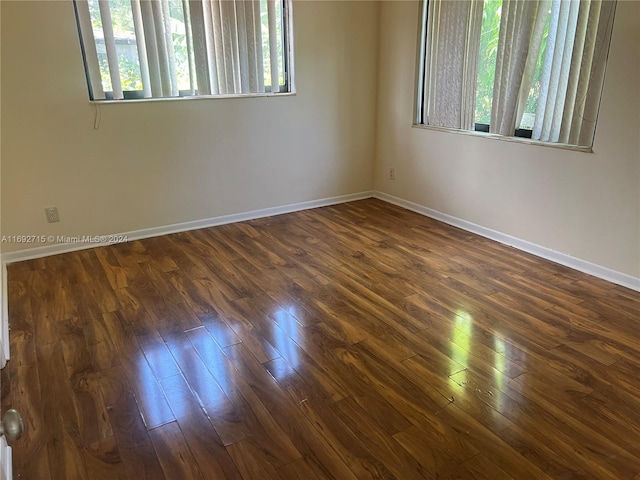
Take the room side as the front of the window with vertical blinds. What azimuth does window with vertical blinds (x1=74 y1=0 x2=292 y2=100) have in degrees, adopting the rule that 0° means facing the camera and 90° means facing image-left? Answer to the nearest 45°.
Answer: approximately 0°

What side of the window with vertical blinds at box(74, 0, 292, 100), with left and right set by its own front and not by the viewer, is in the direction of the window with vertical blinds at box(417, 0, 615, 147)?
left
